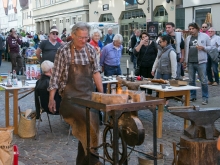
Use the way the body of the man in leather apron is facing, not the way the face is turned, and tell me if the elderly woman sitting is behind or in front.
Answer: behind

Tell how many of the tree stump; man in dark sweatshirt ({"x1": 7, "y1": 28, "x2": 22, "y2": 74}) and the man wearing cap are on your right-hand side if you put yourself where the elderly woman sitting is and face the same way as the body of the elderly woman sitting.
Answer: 1

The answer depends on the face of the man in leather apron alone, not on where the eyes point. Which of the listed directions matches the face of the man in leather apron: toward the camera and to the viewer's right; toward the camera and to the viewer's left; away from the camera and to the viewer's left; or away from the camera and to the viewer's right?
toward the camera and to the viewer's right

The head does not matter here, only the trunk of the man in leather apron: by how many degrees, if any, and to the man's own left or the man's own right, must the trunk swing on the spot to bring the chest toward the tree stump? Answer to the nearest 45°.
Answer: approximately 45° to the man's own left

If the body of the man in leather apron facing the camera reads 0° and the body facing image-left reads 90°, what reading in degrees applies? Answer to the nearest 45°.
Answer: approximately 315°

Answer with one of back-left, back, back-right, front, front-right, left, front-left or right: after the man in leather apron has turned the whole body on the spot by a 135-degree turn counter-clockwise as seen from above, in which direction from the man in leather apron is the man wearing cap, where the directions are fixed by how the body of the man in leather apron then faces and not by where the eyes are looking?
front
